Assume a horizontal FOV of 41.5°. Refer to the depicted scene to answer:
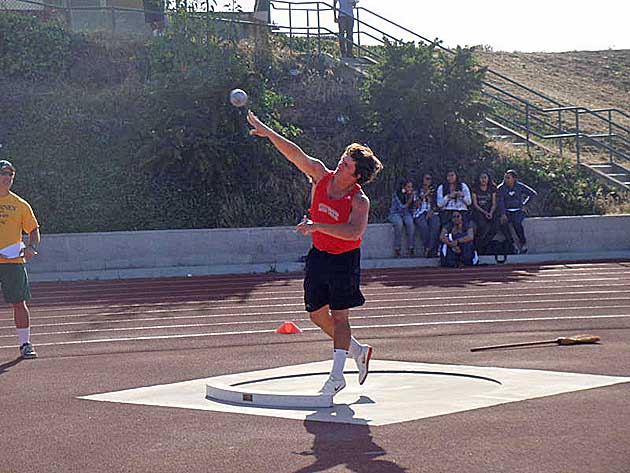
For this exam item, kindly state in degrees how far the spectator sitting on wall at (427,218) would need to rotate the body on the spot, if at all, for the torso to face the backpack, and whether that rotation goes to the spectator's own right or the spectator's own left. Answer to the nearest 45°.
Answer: approximately 90° to the spectator's own left

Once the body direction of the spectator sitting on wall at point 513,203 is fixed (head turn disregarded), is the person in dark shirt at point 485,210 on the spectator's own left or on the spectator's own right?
on the spectator's own right

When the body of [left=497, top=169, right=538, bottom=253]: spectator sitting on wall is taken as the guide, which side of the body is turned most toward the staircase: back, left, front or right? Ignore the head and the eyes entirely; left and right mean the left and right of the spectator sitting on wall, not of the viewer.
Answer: back

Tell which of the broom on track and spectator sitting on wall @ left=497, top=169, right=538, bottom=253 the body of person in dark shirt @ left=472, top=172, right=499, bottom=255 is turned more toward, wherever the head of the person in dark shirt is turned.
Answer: the broom on track

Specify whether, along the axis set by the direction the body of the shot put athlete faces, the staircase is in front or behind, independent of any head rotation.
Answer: behind

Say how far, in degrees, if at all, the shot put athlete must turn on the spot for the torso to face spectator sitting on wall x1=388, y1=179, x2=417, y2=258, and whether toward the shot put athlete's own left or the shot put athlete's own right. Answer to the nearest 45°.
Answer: approximately 135° to the shot put athlete's own right
